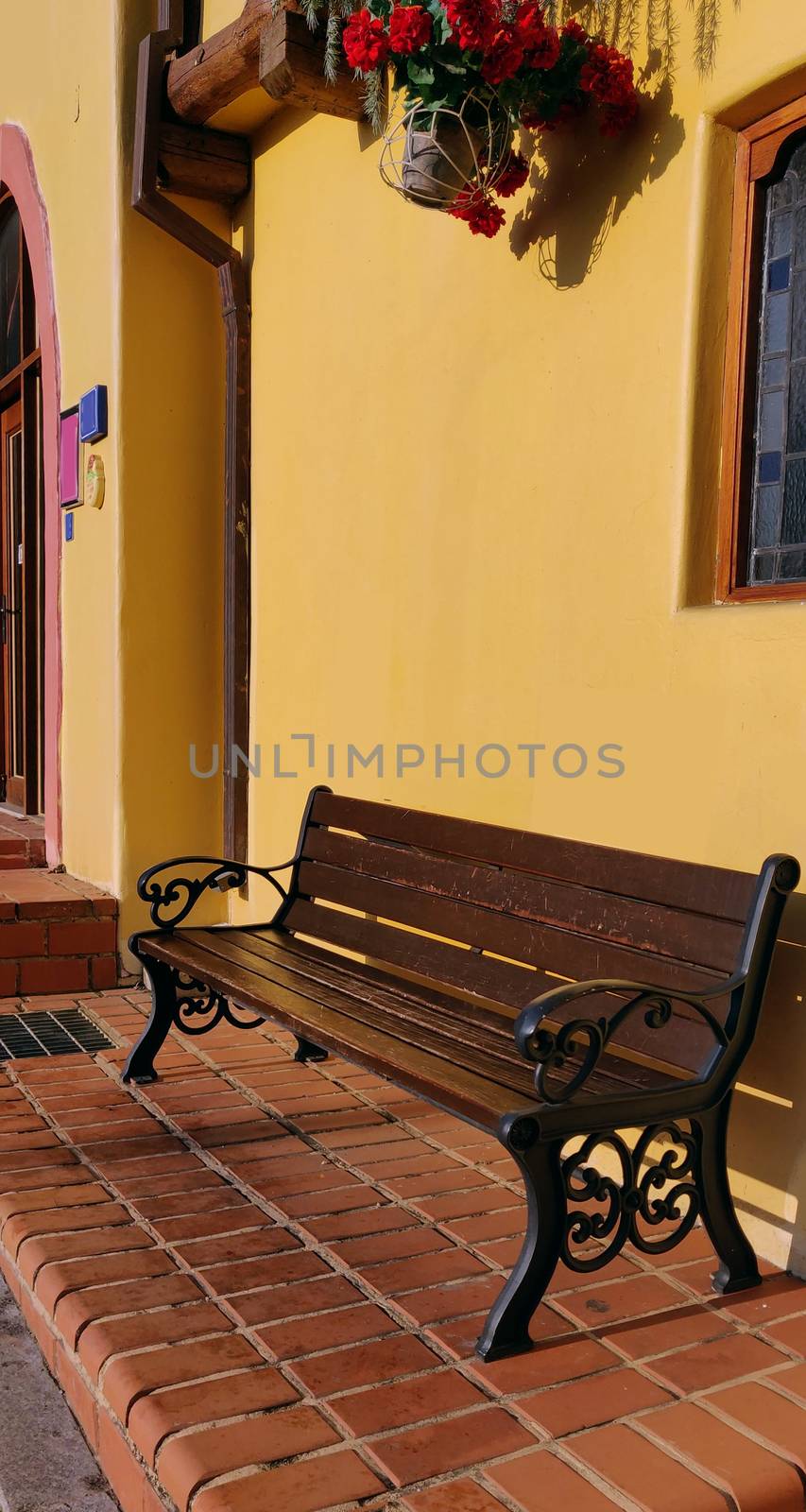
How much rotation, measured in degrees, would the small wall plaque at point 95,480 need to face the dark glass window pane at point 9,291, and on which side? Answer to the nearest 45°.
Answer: approximately 135° to its right

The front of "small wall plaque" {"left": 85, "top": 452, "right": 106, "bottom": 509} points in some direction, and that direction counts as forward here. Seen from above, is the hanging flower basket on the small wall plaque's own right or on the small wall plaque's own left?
on the small wall plaque's own left

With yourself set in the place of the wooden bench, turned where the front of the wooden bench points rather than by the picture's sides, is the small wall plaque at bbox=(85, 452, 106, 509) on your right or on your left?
on your right

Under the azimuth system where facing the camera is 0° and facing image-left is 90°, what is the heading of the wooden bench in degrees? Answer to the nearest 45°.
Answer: approximately 45°
